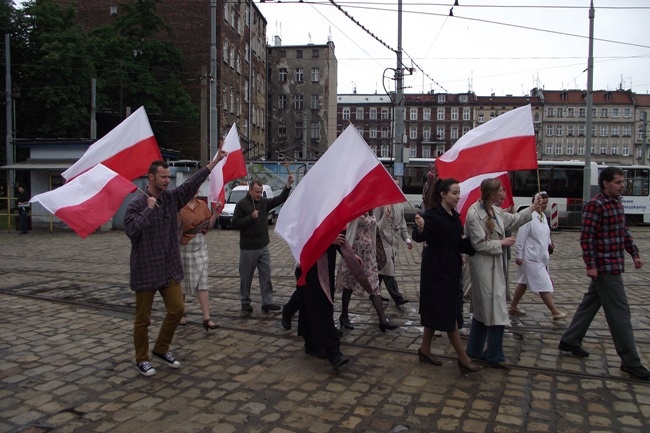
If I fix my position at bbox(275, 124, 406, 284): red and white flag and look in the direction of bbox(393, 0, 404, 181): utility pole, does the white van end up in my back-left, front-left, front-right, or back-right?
front-left

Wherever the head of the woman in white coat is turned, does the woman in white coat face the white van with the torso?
no

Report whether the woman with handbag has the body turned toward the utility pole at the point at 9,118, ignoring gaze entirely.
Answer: no

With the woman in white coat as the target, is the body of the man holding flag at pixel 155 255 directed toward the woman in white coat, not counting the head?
no

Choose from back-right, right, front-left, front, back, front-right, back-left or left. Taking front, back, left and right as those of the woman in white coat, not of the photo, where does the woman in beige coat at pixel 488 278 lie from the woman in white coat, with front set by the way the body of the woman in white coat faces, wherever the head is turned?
right

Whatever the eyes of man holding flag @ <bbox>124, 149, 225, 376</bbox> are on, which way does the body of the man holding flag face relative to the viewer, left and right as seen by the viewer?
facing the viewer and to the right of the viewer

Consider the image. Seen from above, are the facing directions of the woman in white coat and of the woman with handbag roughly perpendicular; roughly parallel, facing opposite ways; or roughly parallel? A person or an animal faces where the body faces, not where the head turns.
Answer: roughly parallel

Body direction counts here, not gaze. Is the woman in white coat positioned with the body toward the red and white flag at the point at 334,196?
no
